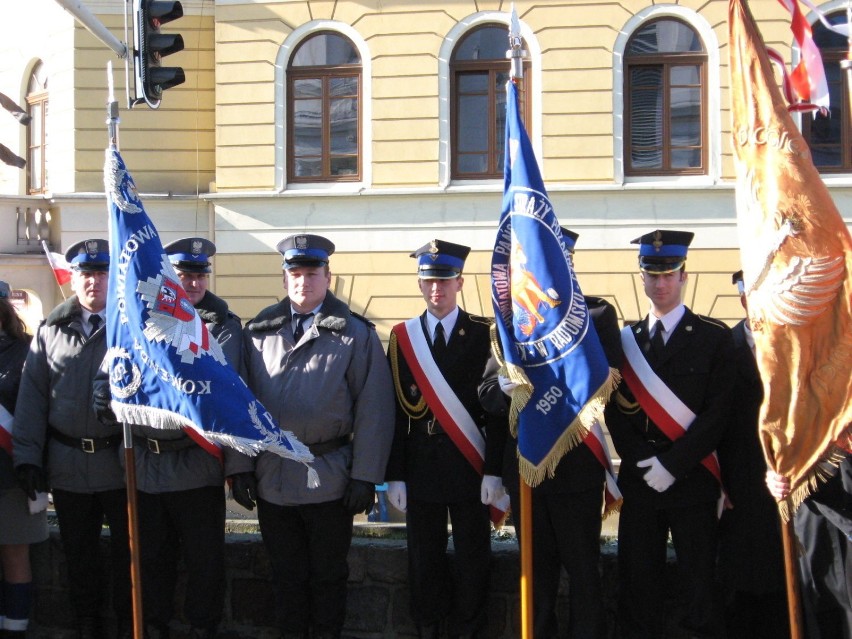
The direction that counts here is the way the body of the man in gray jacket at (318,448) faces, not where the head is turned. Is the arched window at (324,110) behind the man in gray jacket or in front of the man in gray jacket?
behind

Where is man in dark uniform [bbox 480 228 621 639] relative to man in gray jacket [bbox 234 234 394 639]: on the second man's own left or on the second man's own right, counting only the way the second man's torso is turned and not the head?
on the second man's own left

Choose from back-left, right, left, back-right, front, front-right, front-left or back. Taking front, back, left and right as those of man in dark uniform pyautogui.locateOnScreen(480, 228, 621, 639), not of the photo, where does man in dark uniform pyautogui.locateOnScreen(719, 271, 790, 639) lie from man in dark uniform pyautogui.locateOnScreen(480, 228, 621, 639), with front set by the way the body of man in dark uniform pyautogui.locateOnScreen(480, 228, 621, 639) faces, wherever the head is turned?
left

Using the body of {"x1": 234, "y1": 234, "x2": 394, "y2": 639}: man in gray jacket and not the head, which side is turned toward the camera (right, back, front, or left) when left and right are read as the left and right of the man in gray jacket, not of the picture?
front

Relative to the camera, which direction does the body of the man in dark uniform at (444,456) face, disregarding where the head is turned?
toward the camera

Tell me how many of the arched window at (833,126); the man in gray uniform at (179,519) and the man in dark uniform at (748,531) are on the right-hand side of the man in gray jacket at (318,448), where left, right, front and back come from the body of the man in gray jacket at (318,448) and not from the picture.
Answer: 1

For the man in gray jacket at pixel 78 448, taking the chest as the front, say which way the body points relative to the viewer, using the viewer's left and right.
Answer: facing the viewer

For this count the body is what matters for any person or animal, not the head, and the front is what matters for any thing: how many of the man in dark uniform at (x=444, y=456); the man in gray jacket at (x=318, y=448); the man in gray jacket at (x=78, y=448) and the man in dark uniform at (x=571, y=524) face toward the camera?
4

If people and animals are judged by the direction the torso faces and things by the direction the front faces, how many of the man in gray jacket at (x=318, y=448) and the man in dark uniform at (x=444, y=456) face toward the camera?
2

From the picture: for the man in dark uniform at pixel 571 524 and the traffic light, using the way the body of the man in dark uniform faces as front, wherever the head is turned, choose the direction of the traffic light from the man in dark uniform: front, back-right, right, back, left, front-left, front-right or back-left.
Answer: back-right

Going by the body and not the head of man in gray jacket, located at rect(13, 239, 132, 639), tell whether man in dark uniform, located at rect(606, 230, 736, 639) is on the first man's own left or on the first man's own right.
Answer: on the first man's own left
